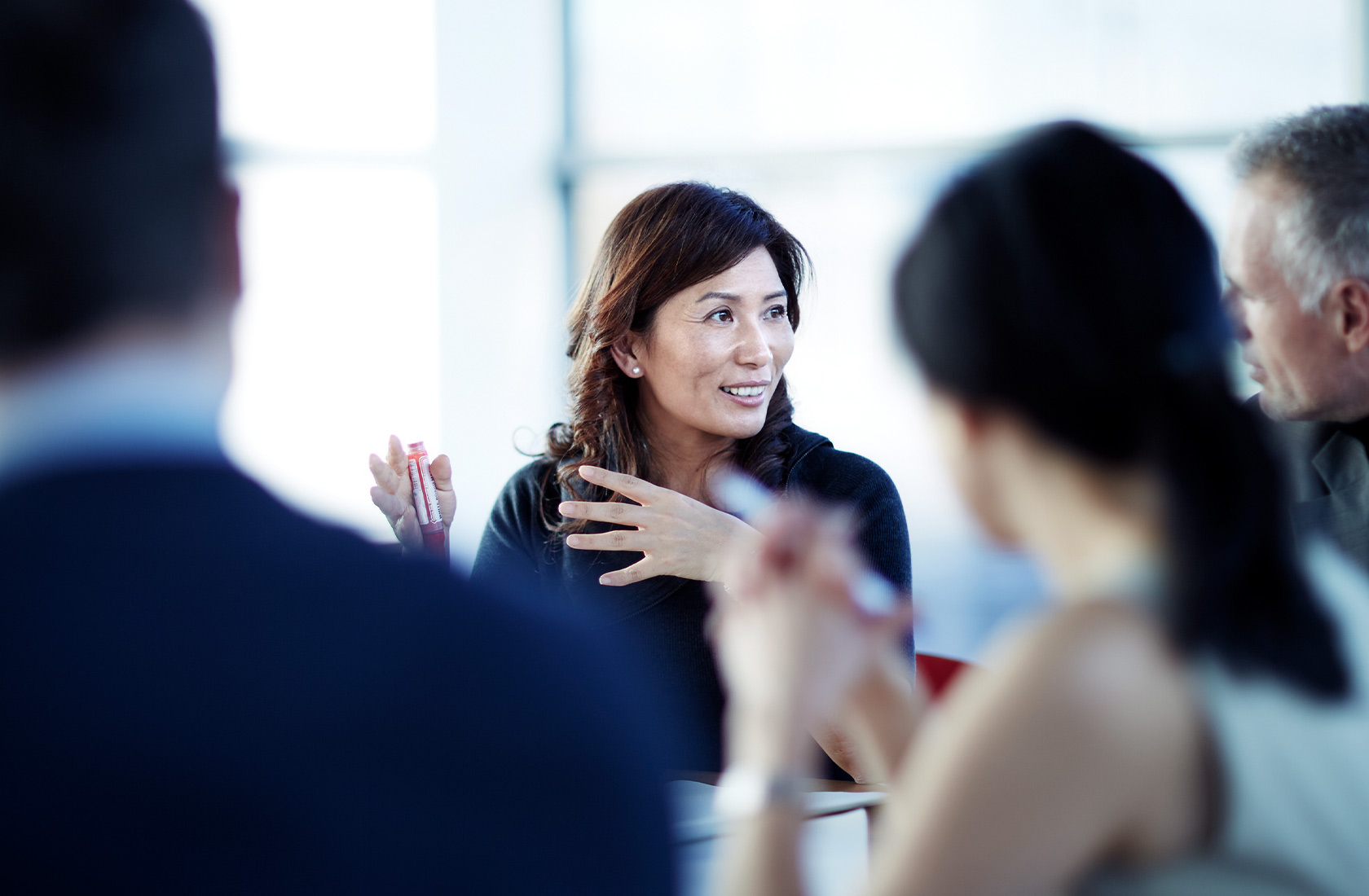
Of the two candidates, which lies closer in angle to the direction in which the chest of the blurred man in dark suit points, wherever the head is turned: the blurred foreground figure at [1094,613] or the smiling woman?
the smiling woman

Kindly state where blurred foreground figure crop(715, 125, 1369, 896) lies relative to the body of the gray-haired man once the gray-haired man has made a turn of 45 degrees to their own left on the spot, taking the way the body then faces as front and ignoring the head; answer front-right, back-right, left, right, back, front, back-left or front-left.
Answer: front-left

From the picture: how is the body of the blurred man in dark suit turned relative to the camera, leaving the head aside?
away from the camera

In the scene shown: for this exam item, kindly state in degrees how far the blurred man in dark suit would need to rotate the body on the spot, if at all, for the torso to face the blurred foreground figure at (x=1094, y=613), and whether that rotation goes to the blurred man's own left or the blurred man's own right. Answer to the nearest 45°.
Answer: approximately 90° to the blurred man's own right

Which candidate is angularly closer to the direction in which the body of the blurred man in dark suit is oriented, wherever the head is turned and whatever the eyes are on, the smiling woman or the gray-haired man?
the smiling woman

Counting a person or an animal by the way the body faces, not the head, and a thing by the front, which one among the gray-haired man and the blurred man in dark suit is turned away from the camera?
the blurred man in dark suit

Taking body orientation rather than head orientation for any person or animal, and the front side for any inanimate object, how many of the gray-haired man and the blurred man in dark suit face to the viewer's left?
1

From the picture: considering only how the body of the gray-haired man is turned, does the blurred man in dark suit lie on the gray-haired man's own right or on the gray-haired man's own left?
on the gray-haired man's own left

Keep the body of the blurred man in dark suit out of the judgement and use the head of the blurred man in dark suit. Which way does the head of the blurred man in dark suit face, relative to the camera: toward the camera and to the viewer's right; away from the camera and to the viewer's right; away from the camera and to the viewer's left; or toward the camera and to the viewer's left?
away from the camera and to the viewer's right

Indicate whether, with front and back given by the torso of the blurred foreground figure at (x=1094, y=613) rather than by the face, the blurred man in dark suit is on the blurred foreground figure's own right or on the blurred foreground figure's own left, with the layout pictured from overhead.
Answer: on the blurred foreground figure's own left

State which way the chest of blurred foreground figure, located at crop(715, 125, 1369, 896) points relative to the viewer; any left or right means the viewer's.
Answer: facing away from the viewer and to the left of the viewer

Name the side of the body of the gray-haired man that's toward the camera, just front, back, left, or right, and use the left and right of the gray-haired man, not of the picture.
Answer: left
